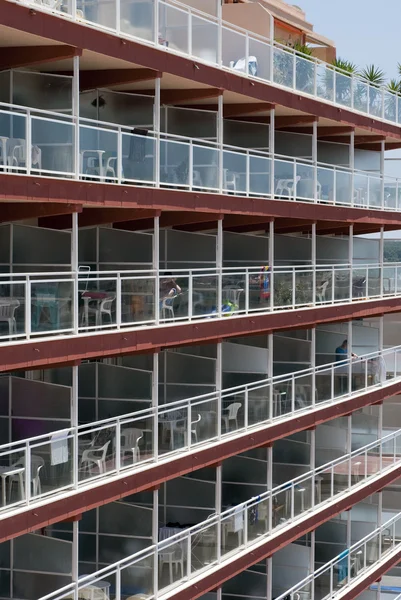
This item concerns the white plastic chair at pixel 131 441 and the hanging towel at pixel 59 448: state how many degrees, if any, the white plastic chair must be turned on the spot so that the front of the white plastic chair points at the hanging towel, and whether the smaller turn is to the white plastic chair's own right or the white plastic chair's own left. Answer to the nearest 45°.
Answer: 0° — it already faces it

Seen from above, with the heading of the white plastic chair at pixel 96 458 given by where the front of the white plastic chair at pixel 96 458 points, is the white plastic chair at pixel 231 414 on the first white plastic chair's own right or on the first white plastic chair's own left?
on the first white plastic chair's own right

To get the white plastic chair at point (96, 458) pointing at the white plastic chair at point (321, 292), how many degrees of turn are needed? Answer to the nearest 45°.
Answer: approximately 135° to its right

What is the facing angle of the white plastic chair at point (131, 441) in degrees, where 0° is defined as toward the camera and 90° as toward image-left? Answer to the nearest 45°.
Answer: approximately 45°

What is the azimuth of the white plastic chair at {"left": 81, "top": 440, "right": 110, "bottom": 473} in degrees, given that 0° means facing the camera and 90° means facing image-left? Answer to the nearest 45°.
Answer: approximately 90°

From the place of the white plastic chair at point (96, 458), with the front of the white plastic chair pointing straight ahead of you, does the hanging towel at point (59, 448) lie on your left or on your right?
on your left

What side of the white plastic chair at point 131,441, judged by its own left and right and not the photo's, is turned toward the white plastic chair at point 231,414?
back

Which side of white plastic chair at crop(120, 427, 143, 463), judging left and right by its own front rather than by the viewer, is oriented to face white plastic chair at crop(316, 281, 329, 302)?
back
